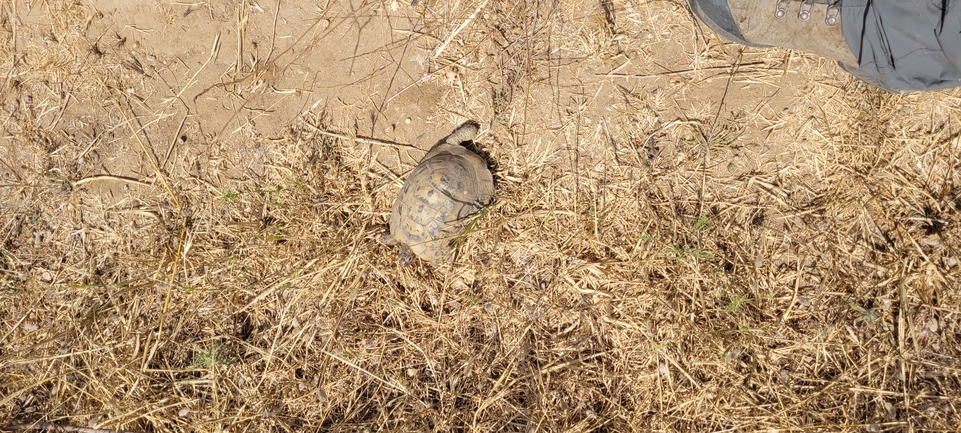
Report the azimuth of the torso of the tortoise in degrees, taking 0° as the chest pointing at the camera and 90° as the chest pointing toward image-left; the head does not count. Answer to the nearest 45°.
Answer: approximately 225°
